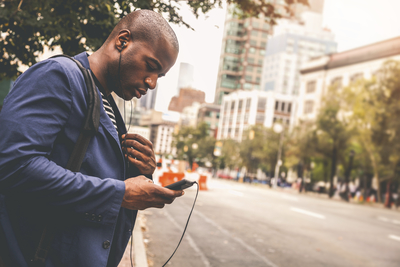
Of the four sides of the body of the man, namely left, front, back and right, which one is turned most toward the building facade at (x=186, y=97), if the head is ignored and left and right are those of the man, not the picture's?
left

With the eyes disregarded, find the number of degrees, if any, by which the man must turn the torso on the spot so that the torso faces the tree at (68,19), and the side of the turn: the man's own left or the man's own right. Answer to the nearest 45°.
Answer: approximately 90° to the man's own left

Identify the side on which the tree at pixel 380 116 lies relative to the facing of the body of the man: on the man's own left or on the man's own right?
on the man's own left

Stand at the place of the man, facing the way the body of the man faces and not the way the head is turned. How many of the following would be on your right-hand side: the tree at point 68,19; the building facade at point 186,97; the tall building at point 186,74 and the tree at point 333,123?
0

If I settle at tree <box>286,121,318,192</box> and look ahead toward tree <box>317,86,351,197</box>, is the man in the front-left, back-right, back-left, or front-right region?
front-right

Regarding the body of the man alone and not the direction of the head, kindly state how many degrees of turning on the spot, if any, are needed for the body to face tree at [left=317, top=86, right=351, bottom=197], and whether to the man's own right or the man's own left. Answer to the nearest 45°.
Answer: approximately 45° to the man's own left

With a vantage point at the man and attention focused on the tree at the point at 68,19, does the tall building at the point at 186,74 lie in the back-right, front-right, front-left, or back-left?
front-right

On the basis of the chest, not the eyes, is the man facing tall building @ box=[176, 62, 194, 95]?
no

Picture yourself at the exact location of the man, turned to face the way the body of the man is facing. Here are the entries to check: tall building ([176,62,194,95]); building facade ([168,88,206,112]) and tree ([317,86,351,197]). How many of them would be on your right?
0

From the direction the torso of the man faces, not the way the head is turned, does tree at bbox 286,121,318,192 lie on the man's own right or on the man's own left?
on the man's own left

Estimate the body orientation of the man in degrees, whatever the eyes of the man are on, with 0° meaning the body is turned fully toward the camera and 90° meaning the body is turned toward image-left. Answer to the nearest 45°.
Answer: approximately 270°

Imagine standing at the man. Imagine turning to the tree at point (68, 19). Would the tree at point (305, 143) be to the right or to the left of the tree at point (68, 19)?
right

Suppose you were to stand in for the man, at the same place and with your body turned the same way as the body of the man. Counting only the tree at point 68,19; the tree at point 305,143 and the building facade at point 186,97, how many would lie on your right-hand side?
0
